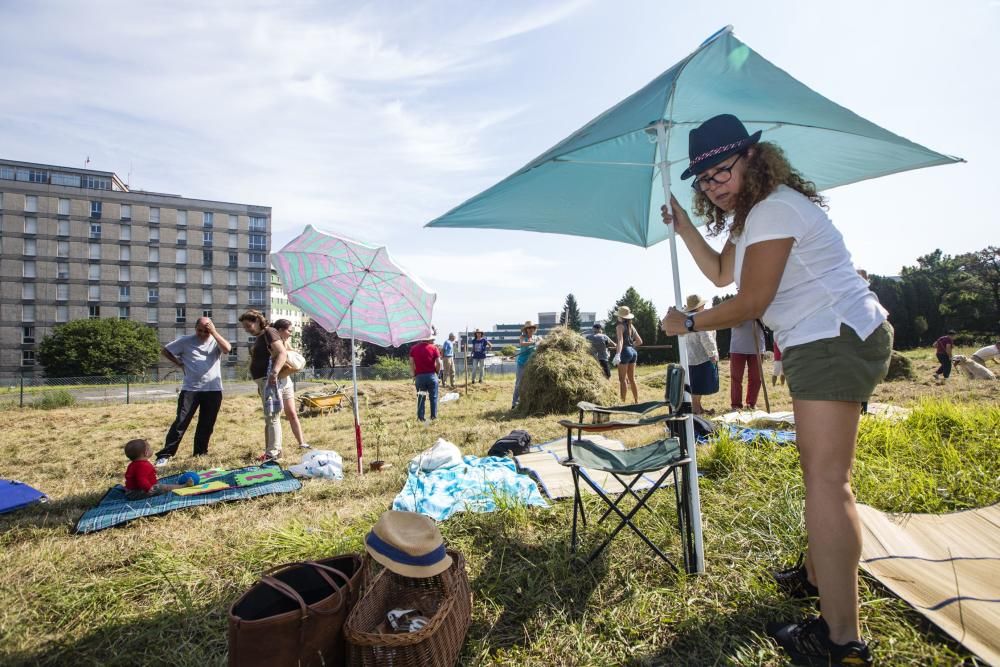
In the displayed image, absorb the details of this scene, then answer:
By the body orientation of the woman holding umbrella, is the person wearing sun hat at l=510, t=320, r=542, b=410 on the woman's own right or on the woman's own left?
on the woman's own right

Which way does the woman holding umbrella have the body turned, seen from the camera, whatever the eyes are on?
to the viewer's left

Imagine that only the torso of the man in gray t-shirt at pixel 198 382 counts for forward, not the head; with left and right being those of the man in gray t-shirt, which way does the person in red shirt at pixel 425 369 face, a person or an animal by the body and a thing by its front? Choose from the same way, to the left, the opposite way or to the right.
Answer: the opposite way

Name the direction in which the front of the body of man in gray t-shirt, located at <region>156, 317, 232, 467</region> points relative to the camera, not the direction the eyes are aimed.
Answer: toward the camera

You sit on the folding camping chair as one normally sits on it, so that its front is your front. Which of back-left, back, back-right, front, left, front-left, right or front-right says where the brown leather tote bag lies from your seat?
front-left

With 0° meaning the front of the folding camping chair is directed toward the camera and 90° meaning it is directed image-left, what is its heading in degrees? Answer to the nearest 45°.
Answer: approximately 90°

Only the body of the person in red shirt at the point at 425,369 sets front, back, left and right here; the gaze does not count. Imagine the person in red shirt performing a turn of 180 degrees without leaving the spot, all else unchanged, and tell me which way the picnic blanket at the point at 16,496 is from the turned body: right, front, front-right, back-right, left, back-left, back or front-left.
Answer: front-right

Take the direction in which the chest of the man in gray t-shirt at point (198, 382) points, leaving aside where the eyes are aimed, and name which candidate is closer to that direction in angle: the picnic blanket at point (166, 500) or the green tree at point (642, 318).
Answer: the picnic blanket

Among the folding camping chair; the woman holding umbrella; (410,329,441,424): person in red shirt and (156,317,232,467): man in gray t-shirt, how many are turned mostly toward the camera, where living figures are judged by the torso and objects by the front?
1

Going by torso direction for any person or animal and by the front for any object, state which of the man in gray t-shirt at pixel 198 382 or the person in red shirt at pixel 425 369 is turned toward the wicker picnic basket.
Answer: the man in gray t-shirt

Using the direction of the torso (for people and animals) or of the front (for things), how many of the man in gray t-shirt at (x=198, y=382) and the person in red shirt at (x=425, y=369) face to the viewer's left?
0

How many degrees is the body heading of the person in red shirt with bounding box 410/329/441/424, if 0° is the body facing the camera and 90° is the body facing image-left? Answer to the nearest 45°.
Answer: approximately 180°

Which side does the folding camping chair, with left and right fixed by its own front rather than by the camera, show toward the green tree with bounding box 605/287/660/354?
right

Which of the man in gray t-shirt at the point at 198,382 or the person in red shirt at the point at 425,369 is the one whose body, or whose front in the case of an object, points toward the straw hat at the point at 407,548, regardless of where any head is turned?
the man in gray t-shirt

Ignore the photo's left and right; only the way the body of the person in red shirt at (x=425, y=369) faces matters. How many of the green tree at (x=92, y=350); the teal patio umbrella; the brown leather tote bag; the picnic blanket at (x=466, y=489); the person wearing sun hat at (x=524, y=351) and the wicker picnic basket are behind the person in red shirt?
4

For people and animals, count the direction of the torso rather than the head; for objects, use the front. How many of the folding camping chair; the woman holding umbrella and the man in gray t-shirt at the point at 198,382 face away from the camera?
0

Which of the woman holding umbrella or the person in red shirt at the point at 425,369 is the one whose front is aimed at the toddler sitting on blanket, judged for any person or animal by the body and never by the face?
the woman holding umbrella

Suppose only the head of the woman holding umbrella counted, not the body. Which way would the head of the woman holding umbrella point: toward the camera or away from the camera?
toward the camera

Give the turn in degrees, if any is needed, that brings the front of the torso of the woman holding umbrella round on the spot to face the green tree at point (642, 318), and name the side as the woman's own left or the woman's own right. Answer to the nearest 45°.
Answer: approximately 90° to the woman's own right

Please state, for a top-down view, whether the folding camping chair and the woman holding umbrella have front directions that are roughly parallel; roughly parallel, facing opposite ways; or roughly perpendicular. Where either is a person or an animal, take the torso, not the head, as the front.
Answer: roughly parallel

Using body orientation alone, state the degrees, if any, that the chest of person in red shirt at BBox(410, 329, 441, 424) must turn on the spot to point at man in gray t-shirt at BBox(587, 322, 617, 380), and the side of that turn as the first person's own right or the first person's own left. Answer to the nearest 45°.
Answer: approximately 45° to the first person's own right
